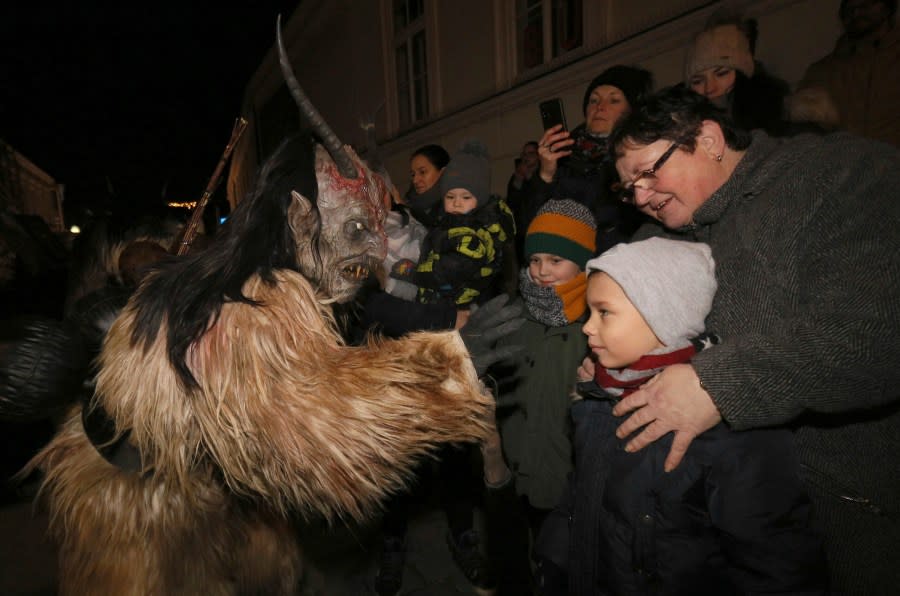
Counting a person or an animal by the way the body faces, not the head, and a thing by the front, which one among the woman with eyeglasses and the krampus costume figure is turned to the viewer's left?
the woman with eyeglasses

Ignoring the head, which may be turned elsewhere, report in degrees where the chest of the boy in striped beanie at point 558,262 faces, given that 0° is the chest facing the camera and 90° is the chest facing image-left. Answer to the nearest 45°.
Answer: approximately 45°

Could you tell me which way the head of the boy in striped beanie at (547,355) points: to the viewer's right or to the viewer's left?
to the viewer's left

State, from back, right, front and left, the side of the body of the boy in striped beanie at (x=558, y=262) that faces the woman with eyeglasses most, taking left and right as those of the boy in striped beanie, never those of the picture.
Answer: left

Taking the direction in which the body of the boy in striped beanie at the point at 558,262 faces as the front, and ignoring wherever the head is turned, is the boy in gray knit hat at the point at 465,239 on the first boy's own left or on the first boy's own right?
on the first boy's own right

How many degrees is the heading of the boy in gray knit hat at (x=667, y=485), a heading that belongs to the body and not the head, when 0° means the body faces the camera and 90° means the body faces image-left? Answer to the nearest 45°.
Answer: approximately 45°
